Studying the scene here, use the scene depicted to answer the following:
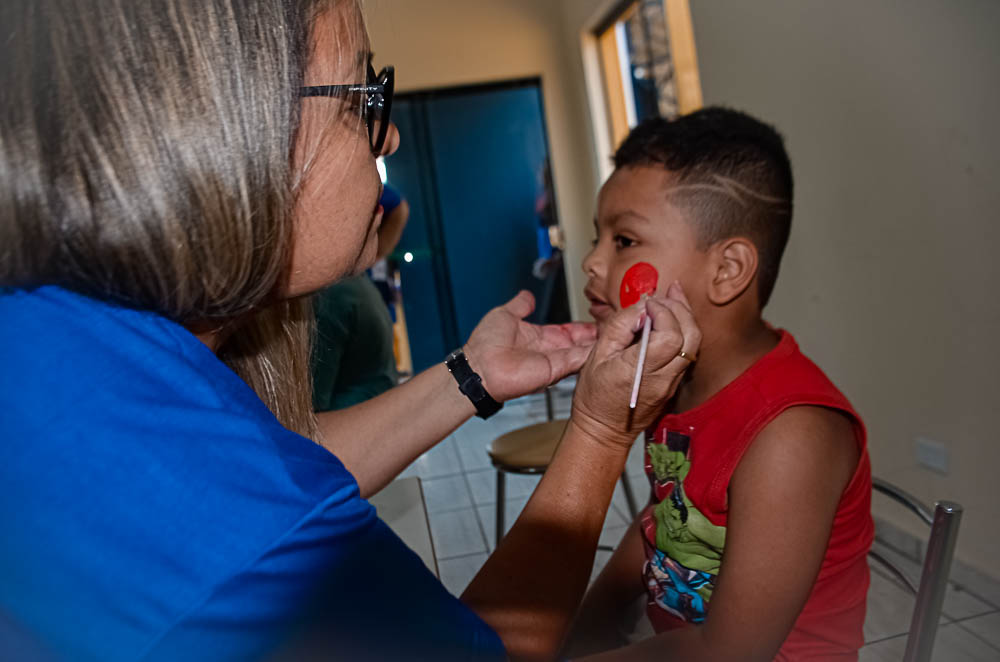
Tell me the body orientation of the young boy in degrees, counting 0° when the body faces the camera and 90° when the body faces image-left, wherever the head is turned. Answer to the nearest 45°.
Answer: approximately 90°

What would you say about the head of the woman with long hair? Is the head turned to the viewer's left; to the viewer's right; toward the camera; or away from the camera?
to the viewer's right
